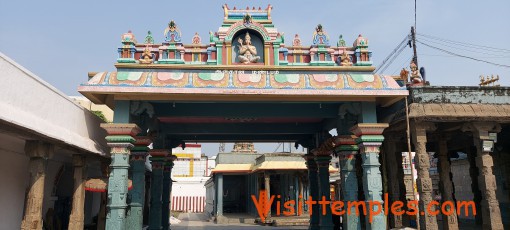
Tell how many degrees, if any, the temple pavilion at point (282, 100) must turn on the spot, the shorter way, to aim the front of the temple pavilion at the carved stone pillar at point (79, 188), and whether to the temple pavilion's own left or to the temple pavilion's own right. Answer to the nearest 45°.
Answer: approximately 90° to the temple pavilion's own right

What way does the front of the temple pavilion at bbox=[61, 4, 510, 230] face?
toward the camera

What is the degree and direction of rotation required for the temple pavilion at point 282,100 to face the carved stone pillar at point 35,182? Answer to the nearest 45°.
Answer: approximately 45° to its right

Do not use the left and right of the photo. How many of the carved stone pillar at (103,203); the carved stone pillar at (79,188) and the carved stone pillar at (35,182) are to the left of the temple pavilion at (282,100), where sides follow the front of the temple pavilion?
0

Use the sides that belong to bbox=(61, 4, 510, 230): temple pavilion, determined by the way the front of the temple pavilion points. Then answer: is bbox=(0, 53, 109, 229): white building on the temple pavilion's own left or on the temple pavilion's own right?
on the temple pavilion's own right
